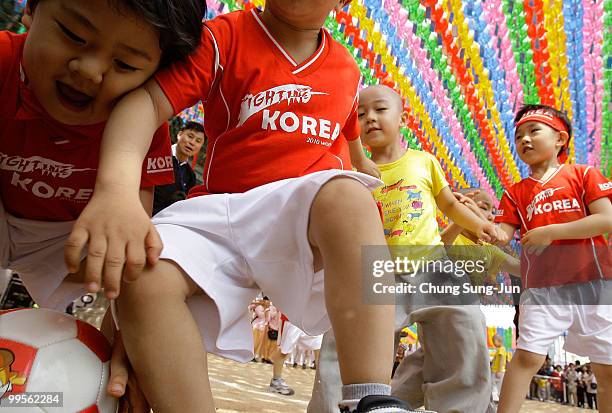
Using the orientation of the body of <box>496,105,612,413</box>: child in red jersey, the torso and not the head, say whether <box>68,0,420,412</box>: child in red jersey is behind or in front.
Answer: in front

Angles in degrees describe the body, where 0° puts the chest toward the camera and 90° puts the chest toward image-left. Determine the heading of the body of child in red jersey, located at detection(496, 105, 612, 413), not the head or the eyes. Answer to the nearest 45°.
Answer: approximately 45°

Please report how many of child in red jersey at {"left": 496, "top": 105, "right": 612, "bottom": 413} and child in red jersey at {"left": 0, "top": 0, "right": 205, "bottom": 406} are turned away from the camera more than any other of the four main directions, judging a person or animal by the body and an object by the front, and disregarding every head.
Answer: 0

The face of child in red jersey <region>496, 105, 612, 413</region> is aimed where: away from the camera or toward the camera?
toward the camera

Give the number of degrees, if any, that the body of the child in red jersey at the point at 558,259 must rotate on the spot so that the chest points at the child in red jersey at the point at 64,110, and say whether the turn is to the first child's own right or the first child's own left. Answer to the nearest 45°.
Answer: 0° — they already face them

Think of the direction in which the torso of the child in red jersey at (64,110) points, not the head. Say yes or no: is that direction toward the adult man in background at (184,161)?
no

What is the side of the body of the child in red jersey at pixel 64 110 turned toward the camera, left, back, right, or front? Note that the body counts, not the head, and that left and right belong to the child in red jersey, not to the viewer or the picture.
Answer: front

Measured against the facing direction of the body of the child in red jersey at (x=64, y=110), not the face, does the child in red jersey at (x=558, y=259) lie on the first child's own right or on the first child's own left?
on the first child's own left

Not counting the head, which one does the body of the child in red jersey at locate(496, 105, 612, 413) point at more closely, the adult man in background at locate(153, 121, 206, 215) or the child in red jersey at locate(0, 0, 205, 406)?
the child in red jersey
